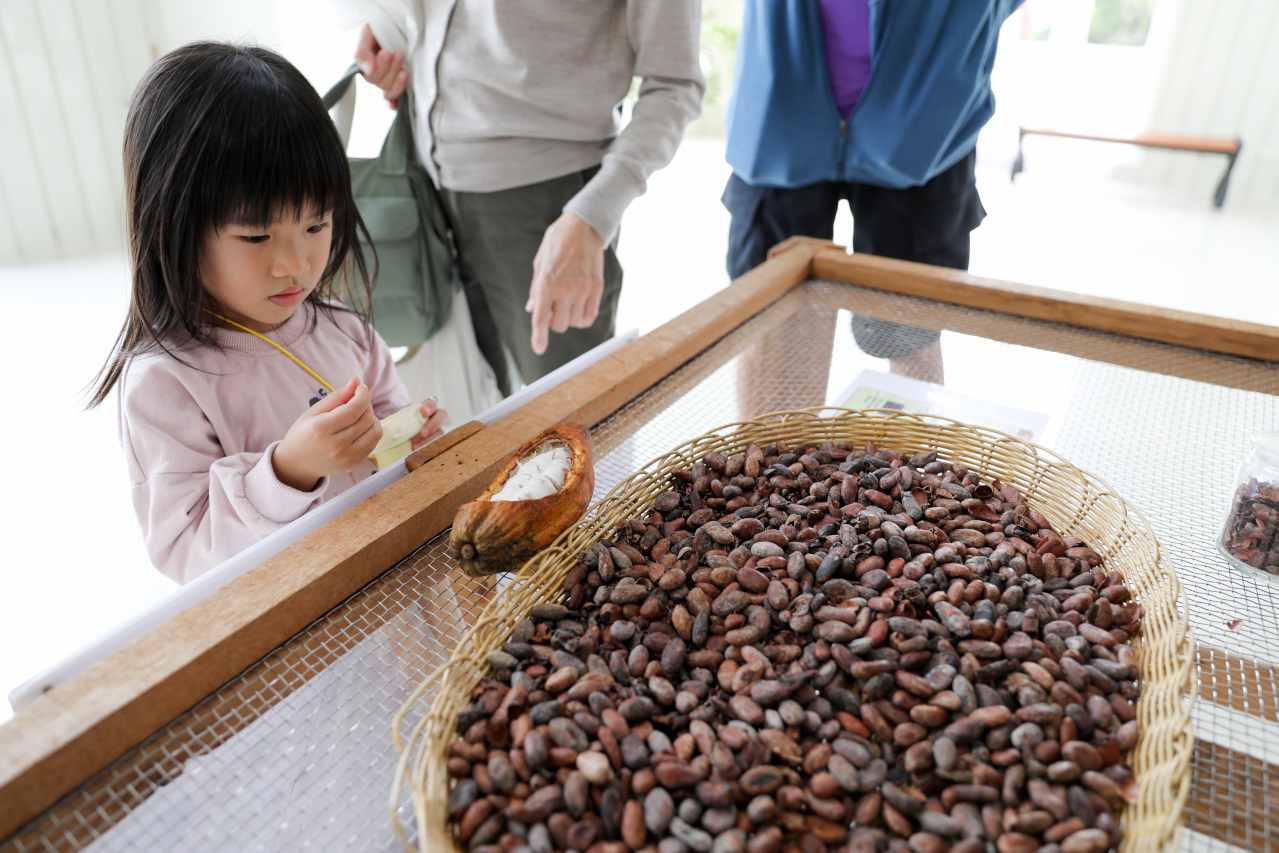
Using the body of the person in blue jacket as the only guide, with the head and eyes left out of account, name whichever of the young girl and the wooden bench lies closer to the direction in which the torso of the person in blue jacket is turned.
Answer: the young girl

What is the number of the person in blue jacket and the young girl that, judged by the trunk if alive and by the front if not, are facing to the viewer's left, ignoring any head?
0

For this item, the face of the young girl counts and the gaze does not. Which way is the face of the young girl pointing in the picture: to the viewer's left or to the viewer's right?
to the viewer's right

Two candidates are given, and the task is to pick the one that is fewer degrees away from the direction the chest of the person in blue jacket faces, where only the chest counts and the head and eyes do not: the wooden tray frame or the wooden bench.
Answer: the wooden tray frame

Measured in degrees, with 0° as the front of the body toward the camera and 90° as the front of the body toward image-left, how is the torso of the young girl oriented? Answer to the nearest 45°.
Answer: approximately 315°

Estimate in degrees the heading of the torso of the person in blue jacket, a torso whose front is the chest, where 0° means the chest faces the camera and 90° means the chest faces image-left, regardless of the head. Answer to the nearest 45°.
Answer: approximately 0°

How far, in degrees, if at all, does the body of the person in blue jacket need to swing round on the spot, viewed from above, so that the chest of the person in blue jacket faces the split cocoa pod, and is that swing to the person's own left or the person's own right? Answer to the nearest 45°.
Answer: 0° — they already face it

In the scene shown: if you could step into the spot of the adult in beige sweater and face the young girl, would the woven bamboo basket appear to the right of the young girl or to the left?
left

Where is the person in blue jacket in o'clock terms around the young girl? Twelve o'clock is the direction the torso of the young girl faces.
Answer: The person in blue jacket is roughly at 10 o'clock from the young girl.

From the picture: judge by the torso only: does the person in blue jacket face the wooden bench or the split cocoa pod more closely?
the split cocoa pod

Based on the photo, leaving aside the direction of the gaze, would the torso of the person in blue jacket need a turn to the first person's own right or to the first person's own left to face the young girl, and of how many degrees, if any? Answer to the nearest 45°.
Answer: approximately 45° to the first person's own right

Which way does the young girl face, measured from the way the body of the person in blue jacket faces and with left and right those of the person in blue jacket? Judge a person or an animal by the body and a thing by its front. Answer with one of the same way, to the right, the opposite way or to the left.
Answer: to the left

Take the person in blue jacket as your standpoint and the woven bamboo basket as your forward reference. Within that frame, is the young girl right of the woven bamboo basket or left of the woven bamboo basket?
right
